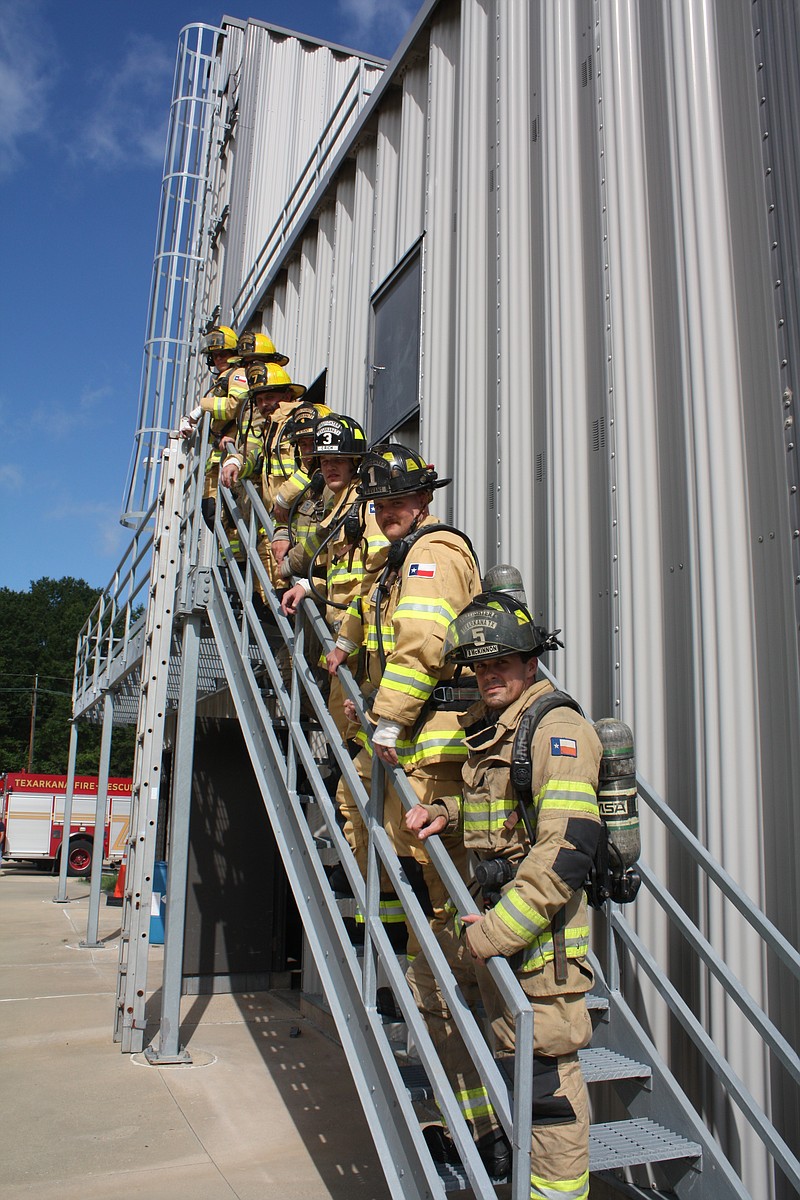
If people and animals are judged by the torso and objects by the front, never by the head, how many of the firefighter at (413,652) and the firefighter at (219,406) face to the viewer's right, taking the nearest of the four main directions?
0

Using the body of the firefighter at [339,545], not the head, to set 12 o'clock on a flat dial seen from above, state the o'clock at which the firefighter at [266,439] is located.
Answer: the firefighter at [266,439] is roughly at 4 o'clock from the firefighter at [339,545].

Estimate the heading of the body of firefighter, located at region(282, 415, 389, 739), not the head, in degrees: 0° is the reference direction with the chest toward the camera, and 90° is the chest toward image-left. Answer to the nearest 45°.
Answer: approximately 45°

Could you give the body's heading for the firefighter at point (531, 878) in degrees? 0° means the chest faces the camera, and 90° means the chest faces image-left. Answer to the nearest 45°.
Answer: approximately 45°

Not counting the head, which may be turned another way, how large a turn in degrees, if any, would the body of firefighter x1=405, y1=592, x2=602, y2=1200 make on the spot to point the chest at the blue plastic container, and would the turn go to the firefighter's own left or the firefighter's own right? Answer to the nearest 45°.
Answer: approximately 90° to the firefighter's own right

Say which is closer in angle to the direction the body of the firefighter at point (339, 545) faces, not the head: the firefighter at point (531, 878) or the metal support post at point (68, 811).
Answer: the firefighter

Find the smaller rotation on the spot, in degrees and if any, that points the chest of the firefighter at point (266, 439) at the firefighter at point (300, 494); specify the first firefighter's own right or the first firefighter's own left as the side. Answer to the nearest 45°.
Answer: approximately 45° to the first firefighter's own left

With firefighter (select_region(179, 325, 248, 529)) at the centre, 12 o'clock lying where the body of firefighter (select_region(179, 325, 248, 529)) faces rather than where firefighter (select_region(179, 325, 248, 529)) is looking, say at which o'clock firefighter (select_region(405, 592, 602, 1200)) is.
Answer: firefighter (select_region(405, 592, 602, 1200)) is roughly at 10 o'clock from firefighter (select_region(179, 325, 248, 529)).

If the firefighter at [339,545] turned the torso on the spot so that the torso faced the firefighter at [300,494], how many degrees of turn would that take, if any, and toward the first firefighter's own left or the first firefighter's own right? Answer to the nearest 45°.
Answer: approximately 135° to the first firefighter's own right

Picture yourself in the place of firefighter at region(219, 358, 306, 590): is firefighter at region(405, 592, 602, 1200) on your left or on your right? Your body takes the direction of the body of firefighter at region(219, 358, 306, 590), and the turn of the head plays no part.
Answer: on your left
